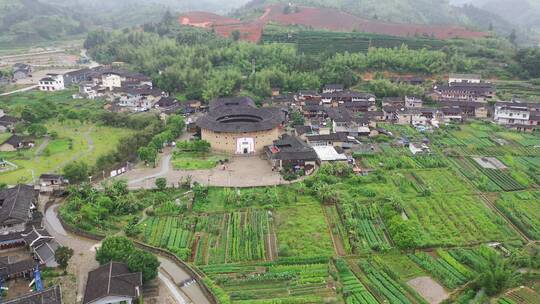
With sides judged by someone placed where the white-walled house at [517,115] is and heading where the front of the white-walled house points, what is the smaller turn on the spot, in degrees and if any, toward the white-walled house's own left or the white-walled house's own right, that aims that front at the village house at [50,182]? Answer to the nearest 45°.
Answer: approximately 45° to the white-walled house's own right

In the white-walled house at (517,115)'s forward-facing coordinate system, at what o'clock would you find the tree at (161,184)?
The tree is roughly at 1 o'clock from the white-walled house.

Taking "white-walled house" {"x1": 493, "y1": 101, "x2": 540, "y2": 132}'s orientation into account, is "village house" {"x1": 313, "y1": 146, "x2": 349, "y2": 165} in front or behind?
in front

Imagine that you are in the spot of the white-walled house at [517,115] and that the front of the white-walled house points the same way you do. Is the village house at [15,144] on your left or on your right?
on your right

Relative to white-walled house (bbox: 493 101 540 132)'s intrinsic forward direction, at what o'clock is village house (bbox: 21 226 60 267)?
The village house is roughly at 1 o'clock from the white-walled house.

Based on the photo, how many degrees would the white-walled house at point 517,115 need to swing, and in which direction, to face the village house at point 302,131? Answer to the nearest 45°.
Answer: approximately 45° to its right

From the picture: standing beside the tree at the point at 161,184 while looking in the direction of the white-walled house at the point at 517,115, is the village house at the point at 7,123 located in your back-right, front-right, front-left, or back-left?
back-left

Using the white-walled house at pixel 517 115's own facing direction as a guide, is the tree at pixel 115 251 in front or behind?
in front

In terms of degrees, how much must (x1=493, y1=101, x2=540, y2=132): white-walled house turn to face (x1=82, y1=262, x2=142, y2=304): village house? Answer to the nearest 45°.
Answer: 0° — it already faces it

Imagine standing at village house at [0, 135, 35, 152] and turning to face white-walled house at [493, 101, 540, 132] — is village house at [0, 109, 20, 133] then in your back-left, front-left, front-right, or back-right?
back-left

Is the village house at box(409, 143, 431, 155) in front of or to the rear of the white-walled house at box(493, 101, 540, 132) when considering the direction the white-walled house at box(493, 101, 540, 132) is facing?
in front

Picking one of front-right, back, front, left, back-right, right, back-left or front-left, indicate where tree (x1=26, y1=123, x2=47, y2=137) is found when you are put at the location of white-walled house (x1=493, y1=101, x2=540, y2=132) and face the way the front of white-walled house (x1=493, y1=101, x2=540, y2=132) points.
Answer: front-right

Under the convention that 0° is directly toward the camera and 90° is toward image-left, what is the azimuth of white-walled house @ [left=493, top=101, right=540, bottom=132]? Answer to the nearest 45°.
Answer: approximately 0°

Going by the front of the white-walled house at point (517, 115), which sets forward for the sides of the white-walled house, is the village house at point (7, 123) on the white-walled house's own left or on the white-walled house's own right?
on the white-walled house's own right
